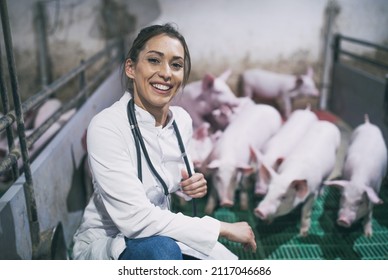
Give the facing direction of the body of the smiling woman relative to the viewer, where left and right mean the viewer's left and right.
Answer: facing the viewer and to the right of the viewer
